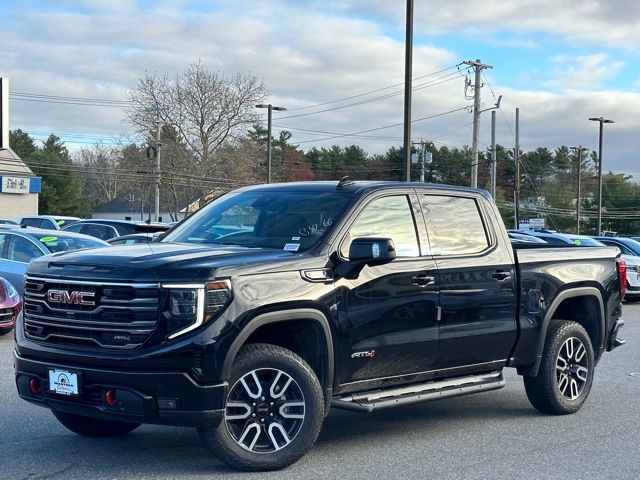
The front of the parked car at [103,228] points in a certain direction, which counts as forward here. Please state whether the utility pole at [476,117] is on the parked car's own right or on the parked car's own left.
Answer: on the parked car's own left

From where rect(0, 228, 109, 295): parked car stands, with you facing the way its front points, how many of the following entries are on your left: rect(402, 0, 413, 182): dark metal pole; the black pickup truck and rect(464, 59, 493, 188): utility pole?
2

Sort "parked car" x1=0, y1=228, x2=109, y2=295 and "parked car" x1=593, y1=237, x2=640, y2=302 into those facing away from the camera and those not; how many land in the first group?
0

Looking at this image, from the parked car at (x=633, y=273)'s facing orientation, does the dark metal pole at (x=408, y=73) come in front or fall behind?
behind

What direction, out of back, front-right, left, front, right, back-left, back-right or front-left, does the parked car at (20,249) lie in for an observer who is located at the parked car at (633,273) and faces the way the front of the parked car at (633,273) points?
right

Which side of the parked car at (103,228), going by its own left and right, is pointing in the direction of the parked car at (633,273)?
front

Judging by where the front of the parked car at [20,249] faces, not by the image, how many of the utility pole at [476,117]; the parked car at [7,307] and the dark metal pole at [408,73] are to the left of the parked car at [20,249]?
2

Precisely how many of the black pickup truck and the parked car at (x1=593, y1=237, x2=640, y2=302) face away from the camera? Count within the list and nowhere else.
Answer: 0

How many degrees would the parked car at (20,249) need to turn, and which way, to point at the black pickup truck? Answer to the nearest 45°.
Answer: approximately 45° to its right

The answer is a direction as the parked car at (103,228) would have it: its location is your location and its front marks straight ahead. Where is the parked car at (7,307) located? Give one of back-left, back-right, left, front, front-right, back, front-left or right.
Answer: front-right

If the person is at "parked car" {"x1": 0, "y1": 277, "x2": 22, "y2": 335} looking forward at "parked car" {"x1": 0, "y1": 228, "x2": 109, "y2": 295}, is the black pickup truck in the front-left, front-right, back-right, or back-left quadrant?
back-right

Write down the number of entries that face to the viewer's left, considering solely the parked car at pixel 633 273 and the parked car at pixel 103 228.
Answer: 0

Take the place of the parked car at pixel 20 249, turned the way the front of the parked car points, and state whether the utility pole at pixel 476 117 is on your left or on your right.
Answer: on your left

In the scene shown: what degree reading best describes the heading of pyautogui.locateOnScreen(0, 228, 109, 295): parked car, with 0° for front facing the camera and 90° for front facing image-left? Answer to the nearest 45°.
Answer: approximately 315°
